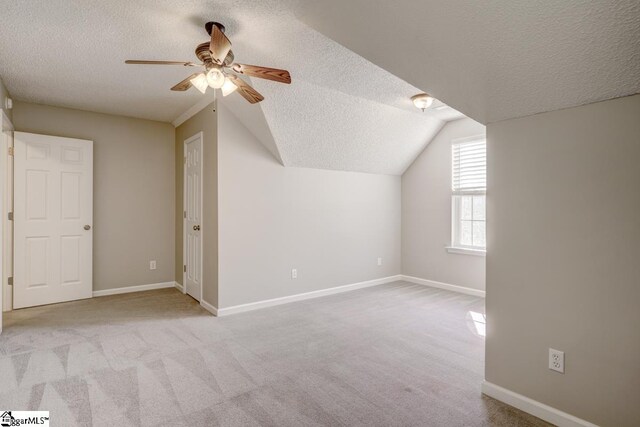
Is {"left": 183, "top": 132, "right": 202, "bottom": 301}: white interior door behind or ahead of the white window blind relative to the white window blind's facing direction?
ahead

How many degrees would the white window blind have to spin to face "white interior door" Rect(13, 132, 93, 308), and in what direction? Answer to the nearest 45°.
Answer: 0° — it already faces it

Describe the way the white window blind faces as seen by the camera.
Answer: facing the viewer and to the left of the viewer

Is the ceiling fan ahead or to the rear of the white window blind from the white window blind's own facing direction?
ahead
